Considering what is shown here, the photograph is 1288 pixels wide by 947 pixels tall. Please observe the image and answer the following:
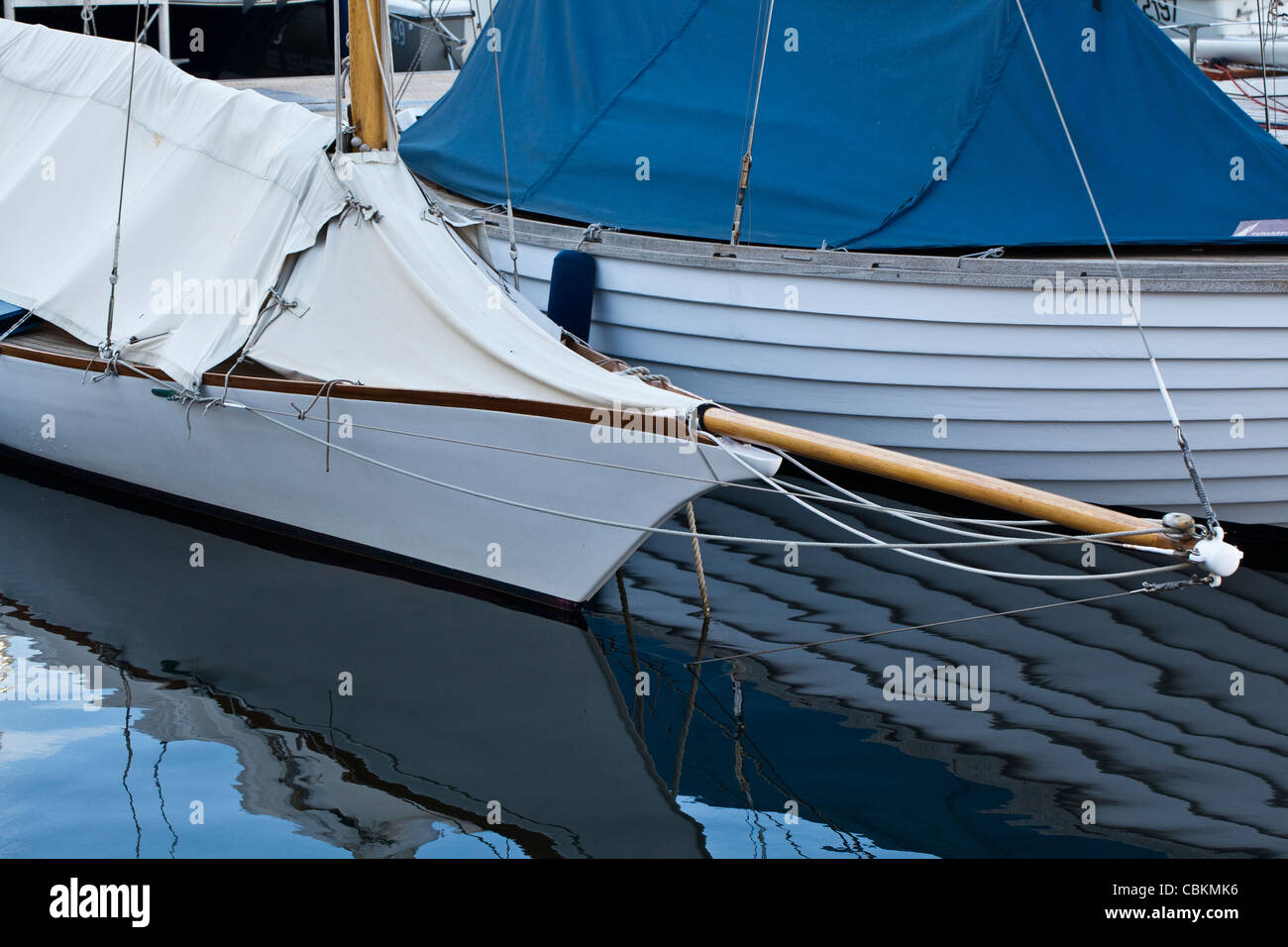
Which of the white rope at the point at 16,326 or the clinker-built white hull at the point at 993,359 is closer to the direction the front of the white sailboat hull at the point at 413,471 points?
the clinker-built white hull

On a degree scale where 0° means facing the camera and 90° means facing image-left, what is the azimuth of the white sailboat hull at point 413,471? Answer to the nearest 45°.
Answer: approximately 315°

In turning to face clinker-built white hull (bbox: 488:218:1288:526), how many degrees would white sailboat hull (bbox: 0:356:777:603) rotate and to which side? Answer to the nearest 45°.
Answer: approximately 45° to its left
